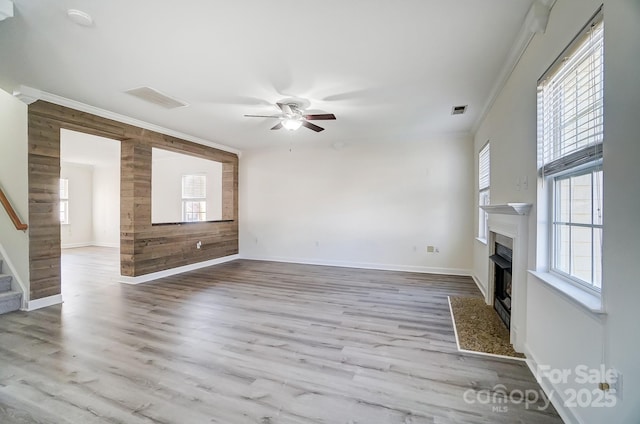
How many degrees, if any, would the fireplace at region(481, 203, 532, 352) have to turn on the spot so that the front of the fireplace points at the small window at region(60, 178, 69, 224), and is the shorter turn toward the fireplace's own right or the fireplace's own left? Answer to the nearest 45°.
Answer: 0° — it already faces it

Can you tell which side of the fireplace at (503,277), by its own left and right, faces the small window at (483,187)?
right

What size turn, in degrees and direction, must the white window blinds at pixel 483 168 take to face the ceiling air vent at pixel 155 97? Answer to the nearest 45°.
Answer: approximately 45° to its left

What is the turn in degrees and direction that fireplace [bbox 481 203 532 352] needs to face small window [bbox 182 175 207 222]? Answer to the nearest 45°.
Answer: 0° — it already faces it

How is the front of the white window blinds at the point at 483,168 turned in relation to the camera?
facing to the left of the viewer

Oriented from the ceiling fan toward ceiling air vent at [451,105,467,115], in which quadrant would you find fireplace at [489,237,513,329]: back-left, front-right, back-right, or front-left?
front-right

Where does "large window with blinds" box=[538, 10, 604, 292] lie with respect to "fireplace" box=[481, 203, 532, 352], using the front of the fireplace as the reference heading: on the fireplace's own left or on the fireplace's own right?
on the fireplace's own left

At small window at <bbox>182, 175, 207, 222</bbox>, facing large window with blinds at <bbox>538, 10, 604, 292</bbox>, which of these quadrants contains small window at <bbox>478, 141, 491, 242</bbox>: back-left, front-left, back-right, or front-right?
front-left

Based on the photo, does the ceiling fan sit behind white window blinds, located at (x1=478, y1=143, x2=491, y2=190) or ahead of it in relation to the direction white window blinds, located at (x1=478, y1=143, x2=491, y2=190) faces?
ahead

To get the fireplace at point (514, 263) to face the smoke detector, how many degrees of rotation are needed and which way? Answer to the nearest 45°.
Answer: approximately 45° to its left

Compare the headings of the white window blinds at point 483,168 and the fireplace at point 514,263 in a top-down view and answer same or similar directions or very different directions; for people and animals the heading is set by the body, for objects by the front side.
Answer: same or similar directions

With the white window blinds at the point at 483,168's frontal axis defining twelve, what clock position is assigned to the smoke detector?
The smoke detector is roughly at 10 o'clock from the white window blinds.

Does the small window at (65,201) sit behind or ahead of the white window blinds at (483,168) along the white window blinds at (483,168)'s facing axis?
ahead

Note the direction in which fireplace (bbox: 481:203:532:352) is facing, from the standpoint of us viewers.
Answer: facing to the left of the viewer

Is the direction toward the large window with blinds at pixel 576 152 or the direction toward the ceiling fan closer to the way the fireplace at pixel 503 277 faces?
the ceiling fan
